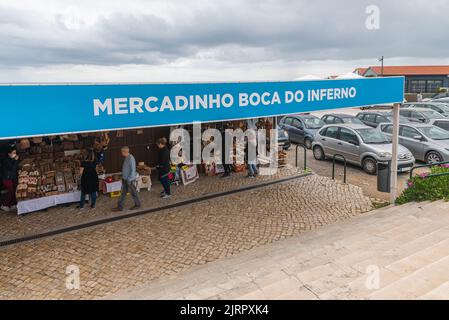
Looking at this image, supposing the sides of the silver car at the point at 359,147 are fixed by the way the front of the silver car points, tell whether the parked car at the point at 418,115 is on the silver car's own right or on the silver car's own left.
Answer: on the silver car's own left

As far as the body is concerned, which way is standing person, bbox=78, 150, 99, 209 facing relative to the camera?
away from the camera

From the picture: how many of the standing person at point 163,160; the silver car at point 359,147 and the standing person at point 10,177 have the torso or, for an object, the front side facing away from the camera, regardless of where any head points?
0

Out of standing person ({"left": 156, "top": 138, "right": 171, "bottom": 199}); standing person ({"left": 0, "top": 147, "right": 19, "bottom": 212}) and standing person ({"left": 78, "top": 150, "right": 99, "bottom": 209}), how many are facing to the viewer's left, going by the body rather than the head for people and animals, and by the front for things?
1

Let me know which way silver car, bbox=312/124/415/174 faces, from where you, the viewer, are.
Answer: facing the viewer and to the right of the viewer

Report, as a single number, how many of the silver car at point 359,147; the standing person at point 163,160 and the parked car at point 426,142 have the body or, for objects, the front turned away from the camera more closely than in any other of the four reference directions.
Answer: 0

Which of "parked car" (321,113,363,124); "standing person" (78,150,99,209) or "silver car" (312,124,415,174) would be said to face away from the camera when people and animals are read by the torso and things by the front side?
the standing person

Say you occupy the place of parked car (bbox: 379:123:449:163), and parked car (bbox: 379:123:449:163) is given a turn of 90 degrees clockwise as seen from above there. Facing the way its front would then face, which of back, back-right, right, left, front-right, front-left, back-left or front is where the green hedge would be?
front-left
